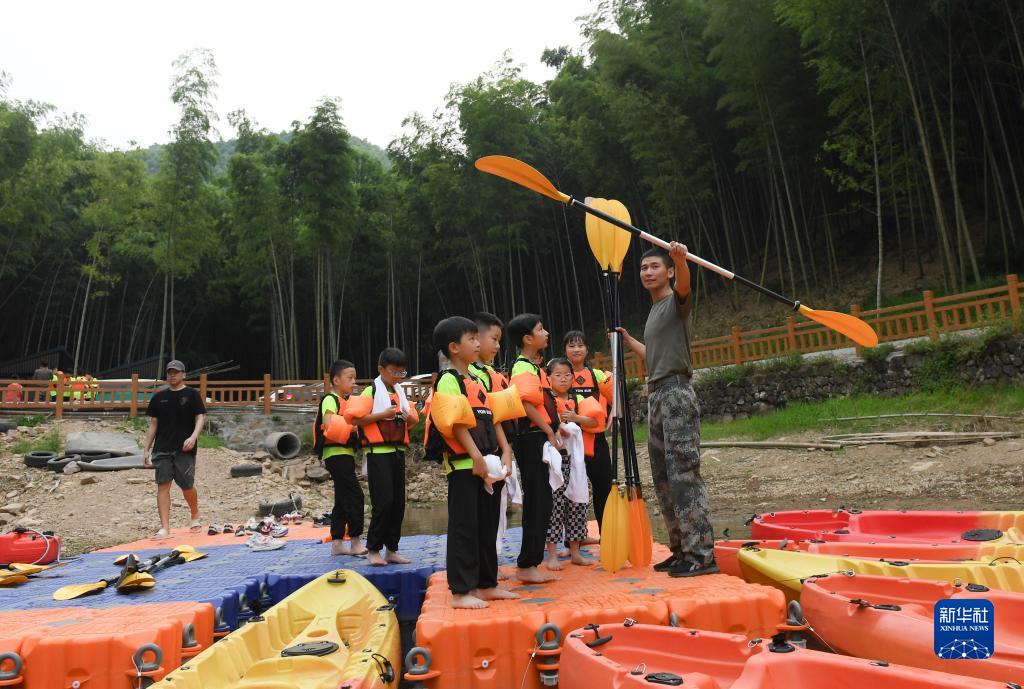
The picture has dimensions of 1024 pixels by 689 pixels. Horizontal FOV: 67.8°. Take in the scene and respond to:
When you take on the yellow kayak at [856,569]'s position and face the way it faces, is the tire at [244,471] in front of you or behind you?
in front

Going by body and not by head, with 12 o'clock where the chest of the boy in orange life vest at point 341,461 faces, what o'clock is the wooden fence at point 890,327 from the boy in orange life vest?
The wooden fence is roughly at 11 o'clock from the boy in orange life vest.

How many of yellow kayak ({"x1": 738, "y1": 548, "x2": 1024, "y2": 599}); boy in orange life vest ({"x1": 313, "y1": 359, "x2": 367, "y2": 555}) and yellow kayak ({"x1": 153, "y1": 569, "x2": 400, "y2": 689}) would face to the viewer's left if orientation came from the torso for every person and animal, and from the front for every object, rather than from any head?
1

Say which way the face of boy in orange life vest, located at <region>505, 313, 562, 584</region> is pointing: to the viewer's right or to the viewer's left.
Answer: to the viewer's right

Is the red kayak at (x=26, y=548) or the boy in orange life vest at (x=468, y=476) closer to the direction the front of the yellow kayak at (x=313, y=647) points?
the boy in orange life vest

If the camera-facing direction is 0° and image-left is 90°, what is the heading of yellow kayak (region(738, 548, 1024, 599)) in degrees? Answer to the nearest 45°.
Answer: approximately 90°

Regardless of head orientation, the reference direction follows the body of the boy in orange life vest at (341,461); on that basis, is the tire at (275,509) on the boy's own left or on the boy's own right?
on the boy's own left

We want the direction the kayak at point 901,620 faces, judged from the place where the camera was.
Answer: facing to the left of the viewer

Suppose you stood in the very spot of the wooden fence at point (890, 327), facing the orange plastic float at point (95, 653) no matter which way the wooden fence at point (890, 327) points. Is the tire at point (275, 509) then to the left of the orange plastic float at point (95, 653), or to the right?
right

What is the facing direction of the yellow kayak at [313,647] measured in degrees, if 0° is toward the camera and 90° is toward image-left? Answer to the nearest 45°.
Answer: approximately 225°

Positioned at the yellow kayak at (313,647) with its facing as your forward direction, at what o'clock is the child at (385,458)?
The child is roughly at 11 o'clock from the yellow kayak.

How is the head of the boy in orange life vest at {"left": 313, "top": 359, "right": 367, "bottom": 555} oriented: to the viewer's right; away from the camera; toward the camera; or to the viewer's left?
to the viewer's right

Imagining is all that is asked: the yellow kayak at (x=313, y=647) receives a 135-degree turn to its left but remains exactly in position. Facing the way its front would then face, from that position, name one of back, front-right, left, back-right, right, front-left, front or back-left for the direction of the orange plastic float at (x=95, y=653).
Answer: front

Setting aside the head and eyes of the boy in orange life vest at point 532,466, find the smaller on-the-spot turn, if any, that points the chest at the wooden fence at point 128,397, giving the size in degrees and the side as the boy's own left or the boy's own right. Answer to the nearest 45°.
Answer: approximately 135° to the boy's own left

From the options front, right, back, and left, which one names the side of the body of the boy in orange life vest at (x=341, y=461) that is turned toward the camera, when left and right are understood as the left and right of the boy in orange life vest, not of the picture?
right

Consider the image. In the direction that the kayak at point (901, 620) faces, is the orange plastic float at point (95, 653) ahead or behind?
ahead

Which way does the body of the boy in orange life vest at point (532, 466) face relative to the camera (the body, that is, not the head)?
to the viewer's right

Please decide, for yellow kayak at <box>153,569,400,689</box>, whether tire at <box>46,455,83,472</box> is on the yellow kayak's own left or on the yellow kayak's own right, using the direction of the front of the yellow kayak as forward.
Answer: on the yellow kayak's own left
